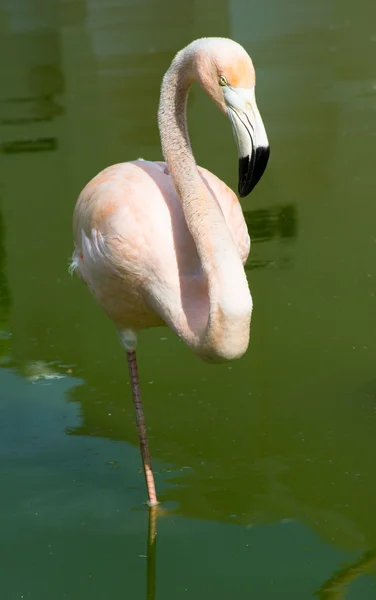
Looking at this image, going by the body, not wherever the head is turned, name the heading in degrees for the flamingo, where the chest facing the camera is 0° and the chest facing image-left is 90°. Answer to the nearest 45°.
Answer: approximately 315°
